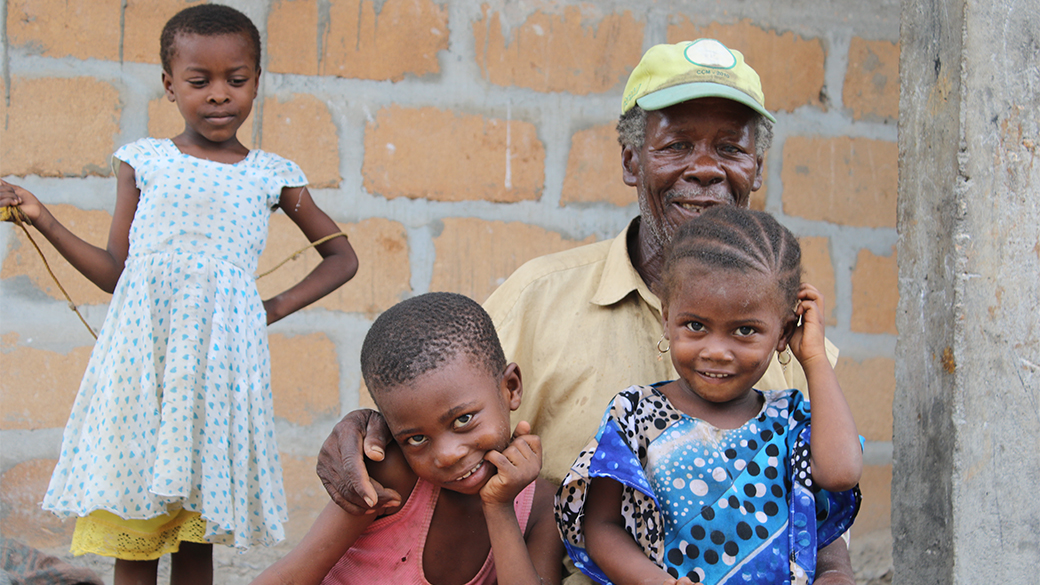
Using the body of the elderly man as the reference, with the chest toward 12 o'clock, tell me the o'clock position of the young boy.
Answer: The young boy is roughly at 1 o'clock from the elderly man.

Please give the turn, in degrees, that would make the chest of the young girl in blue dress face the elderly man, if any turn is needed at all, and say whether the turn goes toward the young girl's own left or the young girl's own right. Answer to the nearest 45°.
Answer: approximately 135° to the young girl's own right

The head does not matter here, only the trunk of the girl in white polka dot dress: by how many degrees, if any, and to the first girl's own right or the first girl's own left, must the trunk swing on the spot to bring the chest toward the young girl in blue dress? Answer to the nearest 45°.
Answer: approximately 45° to the first girl's own left

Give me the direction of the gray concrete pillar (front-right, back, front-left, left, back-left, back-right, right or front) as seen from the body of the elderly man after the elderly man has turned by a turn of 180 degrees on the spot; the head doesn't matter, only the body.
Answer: right

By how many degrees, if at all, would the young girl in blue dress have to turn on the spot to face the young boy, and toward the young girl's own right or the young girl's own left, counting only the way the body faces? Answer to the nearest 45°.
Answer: approximately 90° to the young girl's own right

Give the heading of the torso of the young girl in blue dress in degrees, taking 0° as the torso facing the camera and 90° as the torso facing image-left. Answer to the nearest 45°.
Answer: approximately 0°

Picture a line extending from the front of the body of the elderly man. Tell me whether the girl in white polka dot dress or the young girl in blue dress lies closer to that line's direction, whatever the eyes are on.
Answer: the young girl in blue dress

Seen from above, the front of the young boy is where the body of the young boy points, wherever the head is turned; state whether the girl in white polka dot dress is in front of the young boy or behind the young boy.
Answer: behind

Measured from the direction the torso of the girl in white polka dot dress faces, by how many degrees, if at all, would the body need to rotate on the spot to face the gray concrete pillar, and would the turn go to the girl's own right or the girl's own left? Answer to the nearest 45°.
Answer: approximately 45° to the girl's own left

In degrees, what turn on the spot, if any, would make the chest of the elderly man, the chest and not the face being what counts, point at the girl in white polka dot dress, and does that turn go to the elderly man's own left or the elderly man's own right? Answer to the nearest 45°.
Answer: approximately 90° to the elderly man's own right
